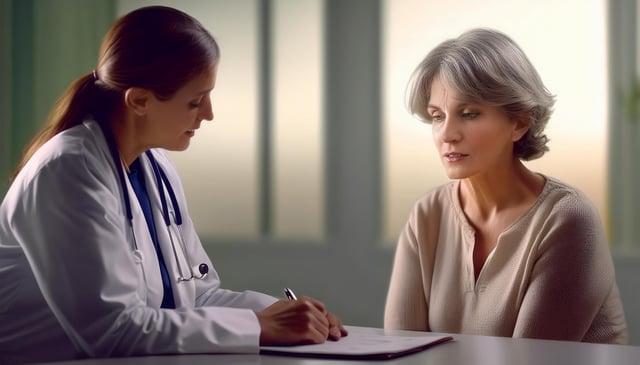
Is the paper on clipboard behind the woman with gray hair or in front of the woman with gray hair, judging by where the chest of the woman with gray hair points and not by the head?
in front

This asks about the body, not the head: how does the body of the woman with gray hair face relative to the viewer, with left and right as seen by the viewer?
facing the viewer and to the left of the viewer

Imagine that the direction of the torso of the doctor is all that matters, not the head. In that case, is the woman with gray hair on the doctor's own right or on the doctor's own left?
on the doctor's own left

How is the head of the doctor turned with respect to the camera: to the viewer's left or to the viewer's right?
to the viewer's right

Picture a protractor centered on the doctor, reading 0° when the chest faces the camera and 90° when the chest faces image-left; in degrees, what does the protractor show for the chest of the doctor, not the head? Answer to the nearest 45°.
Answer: approximately 315°

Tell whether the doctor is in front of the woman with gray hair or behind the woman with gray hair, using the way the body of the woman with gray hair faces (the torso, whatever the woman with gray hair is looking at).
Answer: in front

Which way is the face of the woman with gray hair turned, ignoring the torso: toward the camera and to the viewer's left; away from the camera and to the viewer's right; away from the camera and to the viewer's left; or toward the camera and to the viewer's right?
toward the camera and to the viewer's left

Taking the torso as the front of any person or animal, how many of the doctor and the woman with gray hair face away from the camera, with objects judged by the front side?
0
